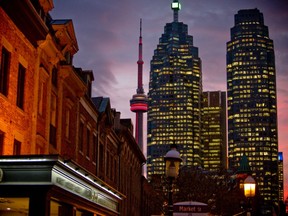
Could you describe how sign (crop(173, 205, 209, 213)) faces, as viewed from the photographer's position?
facing the viewer

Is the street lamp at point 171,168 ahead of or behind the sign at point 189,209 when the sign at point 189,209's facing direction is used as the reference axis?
ahead

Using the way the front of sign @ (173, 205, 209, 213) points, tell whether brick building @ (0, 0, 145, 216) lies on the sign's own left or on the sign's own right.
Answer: on the sign's own right
